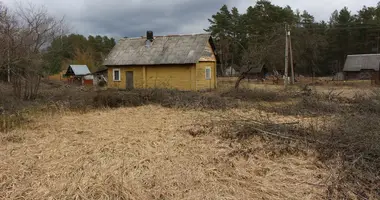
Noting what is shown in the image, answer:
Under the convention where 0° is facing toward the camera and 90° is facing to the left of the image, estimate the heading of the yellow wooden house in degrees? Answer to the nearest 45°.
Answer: approximately 0°

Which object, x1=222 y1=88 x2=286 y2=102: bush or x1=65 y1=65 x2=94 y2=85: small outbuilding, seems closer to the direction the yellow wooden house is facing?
the bush

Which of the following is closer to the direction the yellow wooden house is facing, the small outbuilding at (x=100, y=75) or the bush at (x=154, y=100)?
the bush

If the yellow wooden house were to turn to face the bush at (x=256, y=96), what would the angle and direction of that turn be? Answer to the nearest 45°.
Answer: approximately 45° to its left

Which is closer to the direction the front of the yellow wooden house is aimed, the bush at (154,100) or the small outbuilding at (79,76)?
the bush

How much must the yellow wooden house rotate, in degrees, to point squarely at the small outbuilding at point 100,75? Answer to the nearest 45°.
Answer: approximately 135° to its right

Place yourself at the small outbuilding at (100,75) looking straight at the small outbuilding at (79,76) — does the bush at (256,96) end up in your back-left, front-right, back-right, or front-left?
back-left

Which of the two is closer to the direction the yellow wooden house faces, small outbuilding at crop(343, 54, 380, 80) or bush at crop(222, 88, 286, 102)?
the bush

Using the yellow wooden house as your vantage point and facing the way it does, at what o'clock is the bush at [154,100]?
The bush is roughly at 12 o'clock from the yellow wooden house.

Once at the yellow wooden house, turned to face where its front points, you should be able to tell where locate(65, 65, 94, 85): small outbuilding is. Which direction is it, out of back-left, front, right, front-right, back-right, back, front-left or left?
back-right

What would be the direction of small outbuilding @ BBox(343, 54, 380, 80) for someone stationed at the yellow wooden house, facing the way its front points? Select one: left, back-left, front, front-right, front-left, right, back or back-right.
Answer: back-left
